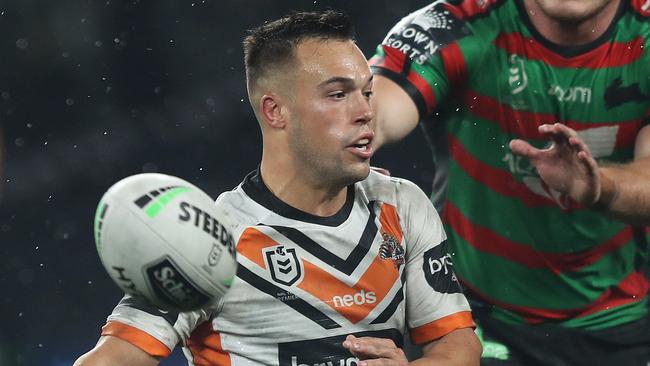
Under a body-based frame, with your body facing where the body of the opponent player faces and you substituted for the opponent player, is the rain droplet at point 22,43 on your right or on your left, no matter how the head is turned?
on your right

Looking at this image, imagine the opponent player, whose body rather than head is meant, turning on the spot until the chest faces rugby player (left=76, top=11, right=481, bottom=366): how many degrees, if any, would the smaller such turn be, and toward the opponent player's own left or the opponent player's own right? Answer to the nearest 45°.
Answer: approximately 45° to the opponent player's own right

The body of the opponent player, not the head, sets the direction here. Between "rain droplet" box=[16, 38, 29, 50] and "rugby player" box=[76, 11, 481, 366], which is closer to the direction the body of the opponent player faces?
the rugby player

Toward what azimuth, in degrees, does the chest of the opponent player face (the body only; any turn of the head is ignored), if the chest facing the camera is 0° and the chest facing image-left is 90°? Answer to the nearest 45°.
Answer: approximately 0°
